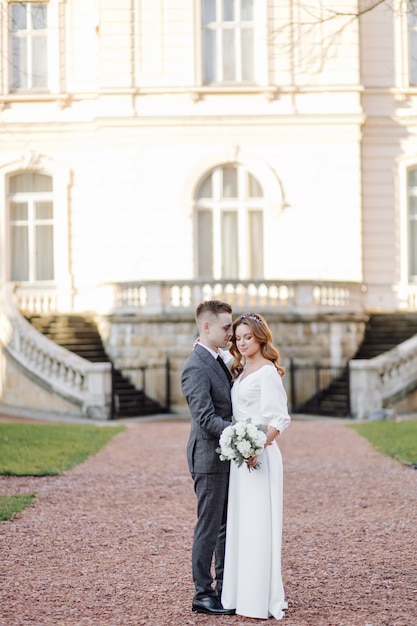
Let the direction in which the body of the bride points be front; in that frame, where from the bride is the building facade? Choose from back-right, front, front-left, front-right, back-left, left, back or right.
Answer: back-right

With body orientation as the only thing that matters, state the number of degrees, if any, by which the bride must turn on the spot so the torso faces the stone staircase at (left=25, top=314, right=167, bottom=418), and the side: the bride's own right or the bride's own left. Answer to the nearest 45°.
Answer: approximately 135° to the bride's own right

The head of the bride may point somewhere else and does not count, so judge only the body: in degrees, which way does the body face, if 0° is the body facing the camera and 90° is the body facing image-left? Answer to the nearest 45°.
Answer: approximately 45°

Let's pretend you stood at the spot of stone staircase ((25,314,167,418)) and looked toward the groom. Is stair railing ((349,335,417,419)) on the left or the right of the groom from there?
left

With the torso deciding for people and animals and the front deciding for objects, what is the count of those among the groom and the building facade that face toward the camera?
1

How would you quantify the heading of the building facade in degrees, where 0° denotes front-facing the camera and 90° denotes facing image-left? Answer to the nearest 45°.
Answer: approximately 0°

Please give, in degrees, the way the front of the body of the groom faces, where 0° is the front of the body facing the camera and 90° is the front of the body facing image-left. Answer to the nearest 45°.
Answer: approximately 270°

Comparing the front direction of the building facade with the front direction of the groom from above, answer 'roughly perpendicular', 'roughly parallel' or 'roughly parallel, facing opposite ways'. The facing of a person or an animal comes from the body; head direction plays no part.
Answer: roughly perpendicular
